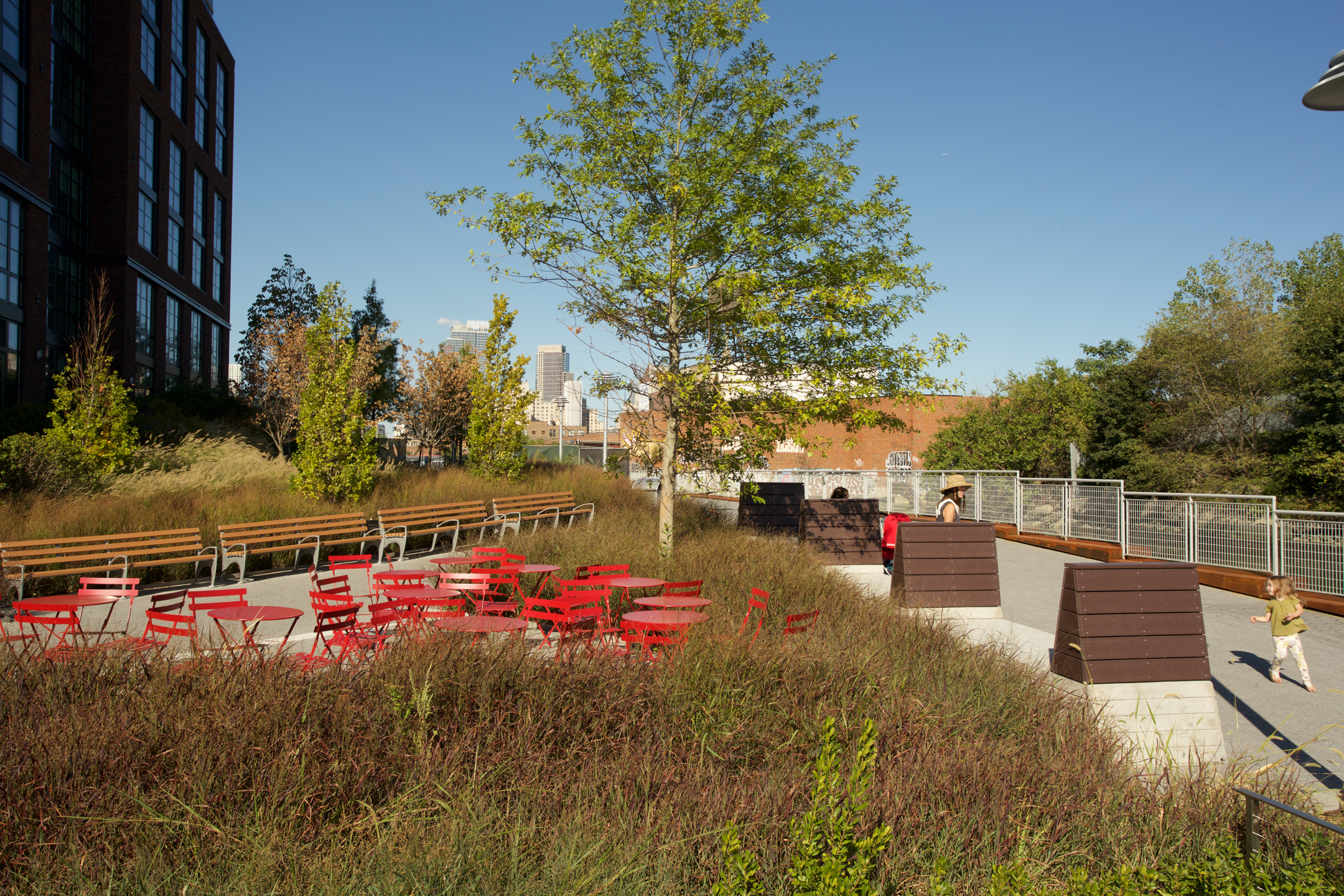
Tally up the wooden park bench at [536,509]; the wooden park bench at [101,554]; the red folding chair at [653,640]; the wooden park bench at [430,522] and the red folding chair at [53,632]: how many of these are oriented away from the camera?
2

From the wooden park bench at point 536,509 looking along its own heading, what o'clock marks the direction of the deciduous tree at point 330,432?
The deciduous tree is roughly at 4 o'clock from the wooden park bench.

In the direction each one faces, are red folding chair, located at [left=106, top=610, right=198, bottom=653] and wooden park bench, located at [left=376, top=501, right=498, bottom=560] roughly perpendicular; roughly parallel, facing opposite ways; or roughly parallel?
roughly perpendicular

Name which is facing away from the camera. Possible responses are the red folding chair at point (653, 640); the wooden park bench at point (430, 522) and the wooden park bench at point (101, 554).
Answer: the red folding chair

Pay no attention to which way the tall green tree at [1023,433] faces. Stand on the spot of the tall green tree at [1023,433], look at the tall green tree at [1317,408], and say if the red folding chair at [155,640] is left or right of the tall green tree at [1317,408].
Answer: right

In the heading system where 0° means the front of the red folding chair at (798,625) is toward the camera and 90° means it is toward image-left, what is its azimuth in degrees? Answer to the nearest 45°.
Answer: approximately 135°

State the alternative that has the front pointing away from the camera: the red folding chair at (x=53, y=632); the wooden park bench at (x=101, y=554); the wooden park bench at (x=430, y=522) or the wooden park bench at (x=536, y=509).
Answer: the red folding chair

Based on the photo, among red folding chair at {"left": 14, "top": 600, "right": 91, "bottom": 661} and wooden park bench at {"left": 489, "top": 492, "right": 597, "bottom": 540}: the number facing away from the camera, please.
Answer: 1

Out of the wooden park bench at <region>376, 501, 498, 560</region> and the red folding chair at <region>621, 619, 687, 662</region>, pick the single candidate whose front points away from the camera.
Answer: the red folding chair

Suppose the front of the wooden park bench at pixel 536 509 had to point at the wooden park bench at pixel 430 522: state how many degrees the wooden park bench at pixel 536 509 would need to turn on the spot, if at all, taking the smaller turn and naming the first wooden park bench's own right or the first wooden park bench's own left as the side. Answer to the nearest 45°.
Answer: approximately 90° to the first wooden park bench's own right

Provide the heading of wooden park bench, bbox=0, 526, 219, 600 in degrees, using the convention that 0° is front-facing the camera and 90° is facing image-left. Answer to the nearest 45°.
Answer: approximately 315°
